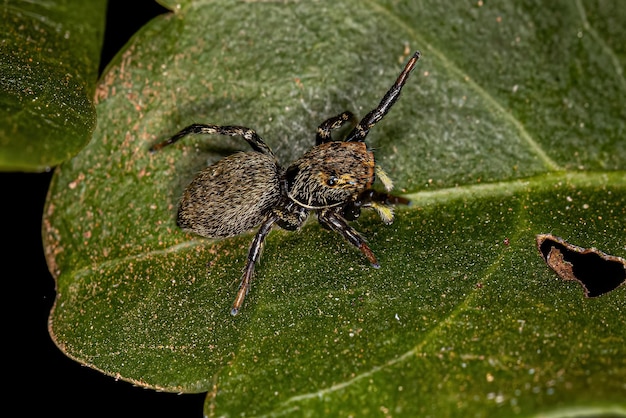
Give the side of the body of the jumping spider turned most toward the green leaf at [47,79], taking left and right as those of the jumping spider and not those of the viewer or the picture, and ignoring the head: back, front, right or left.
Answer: back

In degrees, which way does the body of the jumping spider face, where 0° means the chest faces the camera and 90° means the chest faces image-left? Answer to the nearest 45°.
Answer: approximately 270°
